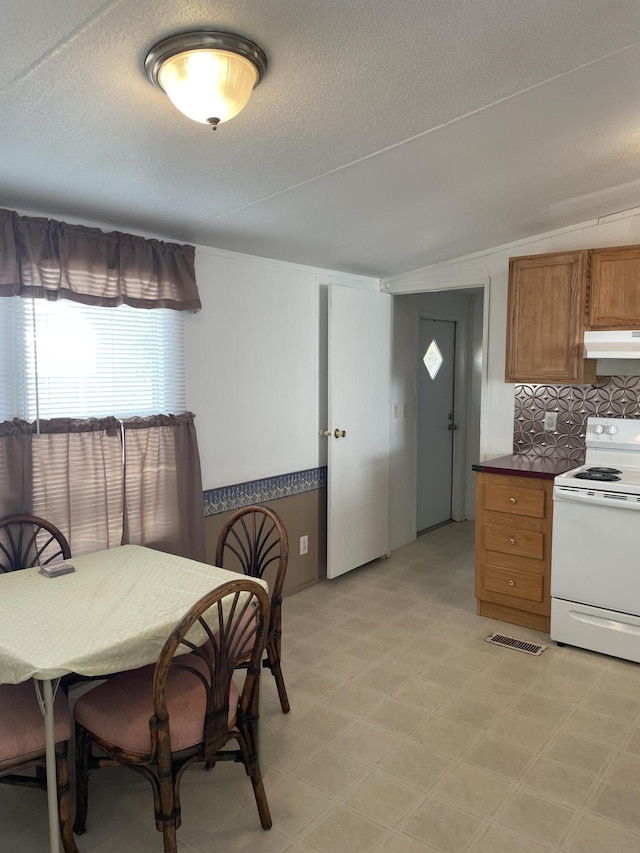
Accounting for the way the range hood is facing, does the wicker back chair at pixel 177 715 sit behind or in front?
in front

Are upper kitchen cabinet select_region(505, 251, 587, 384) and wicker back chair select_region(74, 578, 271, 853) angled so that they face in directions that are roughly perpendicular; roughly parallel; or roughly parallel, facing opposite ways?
roughly perpendicular

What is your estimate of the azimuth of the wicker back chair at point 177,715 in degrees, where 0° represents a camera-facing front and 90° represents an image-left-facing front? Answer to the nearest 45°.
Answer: approximately 135°

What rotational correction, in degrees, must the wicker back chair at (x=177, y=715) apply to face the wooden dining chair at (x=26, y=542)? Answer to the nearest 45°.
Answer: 0° — it already faces it

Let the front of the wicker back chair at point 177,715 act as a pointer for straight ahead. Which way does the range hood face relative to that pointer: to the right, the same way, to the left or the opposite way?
to the left

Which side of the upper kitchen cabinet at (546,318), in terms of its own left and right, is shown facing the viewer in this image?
front
